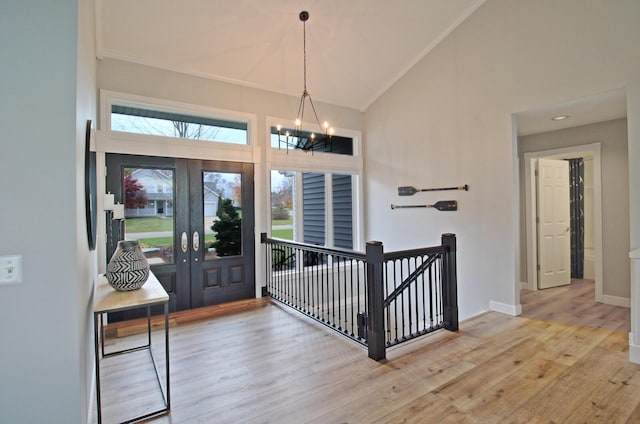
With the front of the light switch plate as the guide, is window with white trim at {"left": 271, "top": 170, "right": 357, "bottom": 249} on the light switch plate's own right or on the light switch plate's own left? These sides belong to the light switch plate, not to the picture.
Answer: on the light switch plate's own left

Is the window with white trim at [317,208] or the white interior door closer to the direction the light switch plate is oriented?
the white interior door

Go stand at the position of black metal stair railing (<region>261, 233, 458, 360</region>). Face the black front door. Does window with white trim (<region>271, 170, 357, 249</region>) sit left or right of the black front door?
right

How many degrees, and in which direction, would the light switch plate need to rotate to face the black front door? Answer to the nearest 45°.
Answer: approximately 135° to its left

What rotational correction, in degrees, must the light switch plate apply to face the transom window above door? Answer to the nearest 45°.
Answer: approximately 135° to its left

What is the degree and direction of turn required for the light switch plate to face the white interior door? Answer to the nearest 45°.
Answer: approximately 90° to its left

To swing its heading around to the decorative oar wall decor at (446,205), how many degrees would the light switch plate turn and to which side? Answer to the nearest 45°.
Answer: approximately 90° to its left

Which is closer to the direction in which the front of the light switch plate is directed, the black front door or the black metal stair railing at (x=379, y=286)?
the black metal stair railing

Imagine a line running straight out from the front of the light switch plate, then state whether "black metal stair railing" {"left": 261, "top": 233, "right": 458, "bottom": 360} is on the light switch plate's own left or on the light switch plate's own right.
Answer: on the light switch plate's own left
